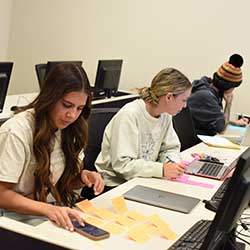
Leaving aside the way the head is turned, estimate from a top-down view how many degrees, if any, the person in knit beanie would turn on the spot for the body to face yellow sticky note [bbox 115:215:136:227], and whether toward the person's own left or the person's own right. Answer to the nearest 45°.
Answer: approximately 90° to the person's own right

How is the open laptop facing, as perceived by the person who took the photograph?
facing to the left of the viewer

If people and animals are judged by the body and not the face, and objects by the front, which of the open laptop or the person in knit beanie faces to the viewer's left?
the open laptop

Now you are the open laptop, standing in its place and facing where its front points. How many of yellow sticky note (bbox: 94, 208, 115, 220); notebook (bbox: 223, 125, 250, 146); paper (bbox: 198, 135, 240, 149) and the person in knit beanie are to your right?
3
